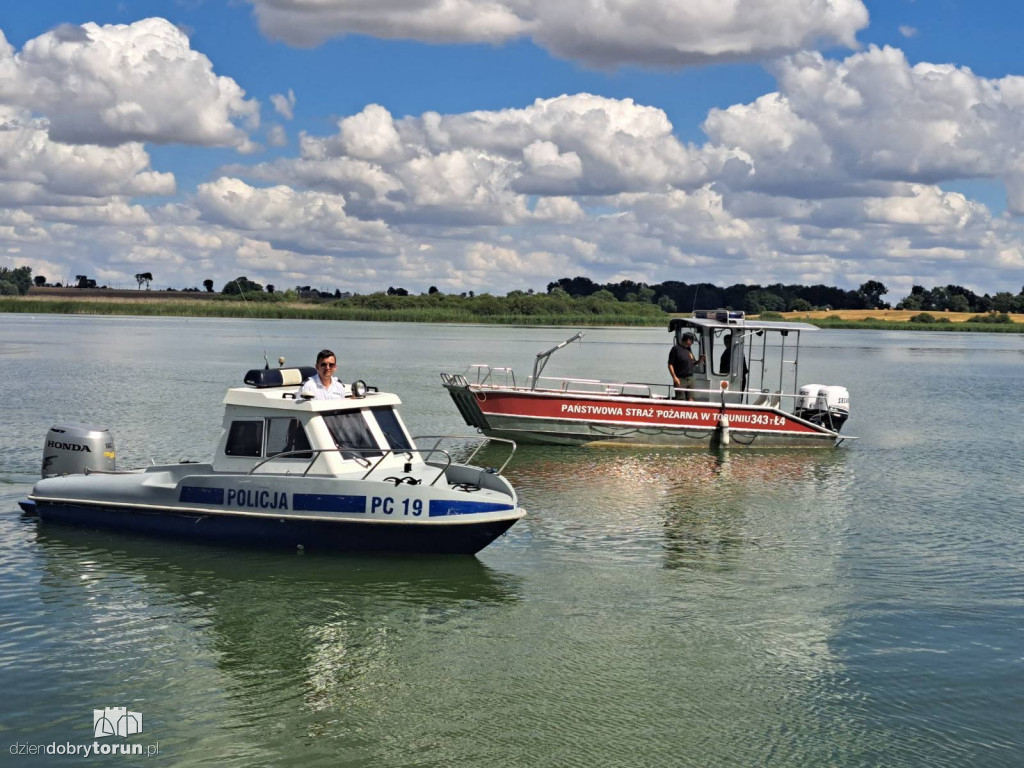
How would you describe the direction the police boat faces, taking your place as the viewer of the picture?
facing the viewer and to the right of the viewer

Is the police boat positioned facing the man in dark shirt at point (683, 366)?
no

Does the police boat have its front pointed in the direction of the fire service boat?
no

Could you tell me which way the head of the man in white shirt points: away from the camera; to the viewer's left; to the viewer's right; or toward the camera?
toward the camera
